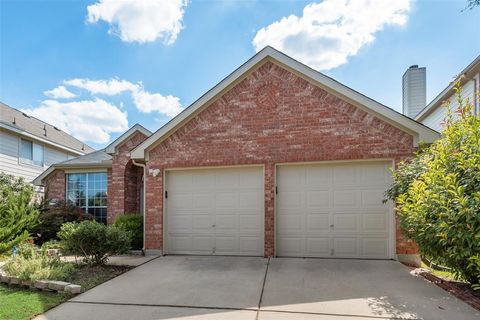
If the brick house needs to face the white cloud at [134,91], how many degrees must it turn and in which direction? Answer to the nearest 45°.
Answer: approximately 135° to its right

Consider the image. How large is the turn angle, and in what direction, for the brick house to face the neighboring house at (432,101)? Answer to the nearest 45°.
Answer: approximately 135° to its left

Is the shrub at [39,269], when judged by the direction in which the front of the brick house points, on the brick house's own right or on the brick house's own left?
on the brick house's own right

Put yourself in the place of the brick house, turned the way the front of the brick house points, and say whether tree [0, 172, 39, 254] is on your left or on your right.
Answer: on your right

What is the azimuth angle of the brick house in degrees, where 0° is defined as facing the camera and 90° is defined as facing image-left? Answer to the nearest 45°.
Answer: approximately 0°

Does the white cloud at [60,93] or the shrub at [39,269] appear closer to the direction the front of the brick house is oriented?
the shrub

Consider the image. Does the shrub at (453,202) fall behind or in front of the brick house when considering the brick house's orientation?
in front
